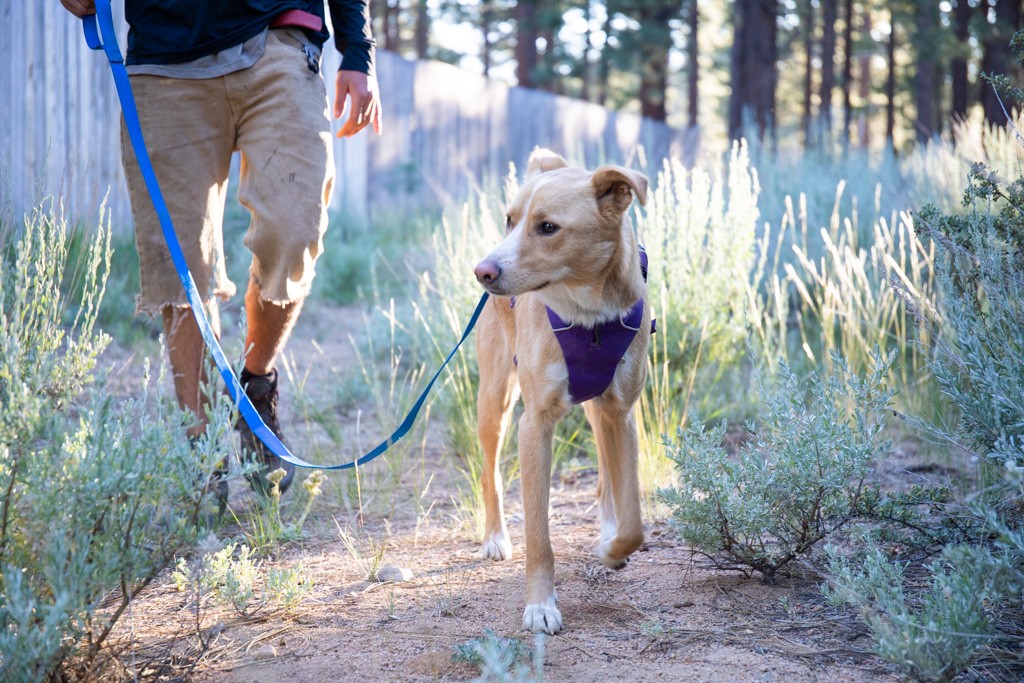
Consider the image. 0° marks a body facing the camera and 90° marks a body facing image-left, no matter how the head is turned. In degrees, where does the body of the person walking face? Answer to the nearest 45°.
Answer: approximately 0°

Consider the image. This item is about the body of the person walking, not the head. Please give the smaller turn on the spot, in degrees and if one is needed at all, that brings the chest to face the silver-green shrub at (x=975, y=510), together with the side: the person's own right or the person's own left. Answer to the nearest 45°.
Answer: approximately 45° to the person's own left

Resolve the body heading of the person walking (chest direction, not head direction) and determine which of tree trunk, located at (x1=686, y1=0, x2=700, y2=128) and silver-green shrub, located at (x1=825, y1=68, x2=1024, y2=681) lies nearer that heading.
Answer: the silver-green shrub

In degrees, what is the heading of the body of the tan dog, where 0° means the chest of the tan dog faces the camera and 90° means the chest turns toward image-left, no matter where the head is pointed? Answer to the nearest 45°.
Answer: approximately 0°

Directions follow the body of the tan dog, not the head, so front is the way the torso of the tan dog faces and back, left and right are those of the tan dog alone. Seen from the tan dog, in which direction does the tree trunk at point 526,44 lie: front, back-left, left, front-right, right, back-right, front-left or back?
back

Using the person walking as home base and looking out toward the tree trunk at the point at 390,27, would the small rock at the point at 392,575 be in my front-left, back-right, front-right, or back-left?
back-right

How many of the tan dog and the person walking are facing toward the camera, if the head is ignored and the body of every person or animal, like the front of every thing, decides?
2
